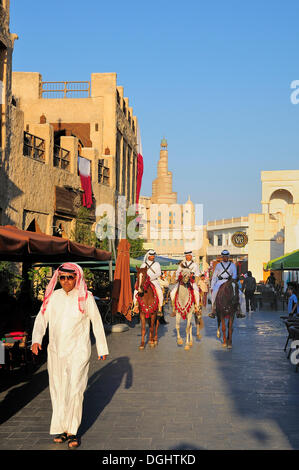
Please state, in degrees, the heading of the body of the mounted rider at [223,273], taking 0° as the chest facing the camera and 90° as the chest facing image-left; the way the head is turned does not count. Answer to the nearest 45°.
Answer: approximately 0°

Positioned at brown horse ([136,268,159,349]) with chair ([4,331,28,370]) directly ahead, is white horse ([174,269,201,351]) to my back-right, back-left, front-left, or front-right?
back-left

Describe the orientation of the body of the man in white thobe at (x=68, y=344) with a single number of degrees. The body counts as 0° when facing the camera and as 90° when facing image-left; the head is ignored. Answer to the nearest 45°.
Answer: approximately 0°

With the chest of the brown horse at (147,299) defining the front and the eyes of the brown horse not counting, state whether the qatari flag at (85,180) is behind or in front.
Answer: behind

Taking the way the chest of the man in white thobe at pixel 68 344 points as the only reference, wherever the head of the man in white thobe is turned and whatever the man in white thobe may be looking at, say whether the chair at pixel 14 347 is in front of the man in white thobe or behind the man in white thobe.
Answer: behind

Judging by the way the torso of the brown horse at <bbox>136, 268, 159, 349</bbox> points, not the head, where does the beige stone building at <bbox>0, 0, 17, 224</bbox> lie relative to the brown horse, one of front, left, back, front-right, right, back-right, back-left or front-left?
back-right

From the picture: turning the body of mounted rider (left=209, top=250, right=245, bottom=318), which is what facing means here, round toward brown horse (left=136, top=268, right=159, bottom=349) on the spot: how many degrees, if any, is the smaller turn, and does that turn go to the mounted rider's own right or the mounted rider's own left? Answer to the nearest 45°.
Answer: approximately 90° to the mounted rider's own right

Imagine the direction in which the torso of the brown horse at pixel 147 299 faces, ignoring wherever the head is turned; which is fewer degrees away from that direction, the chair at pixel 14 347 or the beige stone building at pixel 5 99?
the chair

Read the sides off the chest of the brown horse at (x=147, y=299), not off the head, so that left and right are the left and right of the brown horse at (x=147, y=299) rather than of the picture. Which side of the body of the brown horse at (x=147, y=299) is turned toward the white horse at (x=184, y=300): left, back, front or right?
left

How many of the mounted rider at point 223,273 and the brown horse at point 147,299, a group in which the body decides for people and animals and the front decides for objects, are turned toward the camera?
2

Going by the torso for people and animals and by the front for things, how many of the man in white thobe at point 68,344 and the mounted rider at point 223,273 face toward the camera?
2
